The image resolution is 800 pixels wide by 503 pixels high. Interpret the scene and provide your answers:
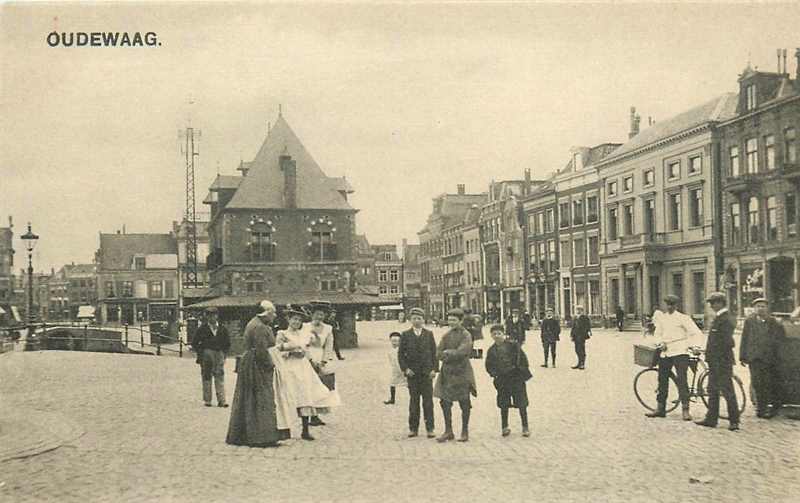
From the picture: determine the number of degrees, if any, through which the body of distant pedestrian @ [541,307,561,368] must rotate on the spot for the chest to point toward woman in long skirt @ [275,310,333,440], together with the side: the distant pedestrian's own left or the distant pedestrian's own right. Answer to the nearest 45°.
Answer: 0° — they already face them

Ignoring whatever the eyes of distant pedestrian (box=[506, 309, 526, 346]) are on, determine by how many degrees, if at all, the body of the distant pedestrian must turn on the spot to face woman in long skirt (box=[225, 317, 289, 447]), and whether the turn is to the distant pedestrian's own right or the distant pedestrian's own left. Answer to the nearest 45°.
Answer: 0° — they already face them

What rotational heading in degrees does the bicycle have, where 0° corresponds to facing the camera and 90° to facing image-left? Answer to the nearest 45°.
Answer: approximately 90°

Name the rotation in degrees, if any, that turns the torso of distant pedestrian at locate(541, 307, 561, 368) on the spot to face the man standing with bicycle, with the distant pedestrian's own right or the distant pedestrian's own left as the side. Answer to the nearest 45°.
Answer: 0° — they already face them

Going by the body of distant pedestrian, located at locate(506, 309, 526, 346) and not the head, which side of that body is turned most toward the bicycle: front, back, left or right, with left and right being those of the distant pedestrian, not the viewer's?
front

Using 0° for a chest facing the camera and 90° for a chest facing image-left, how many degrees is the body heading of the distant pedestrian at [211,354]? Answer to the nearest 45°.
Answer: approximately 0°
